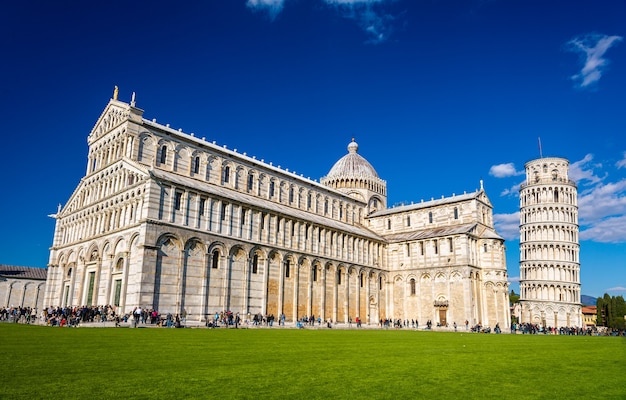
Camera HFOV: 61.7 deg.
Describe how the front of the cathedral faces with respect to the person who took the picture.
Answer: facing the viewer and to the left of the viewer
